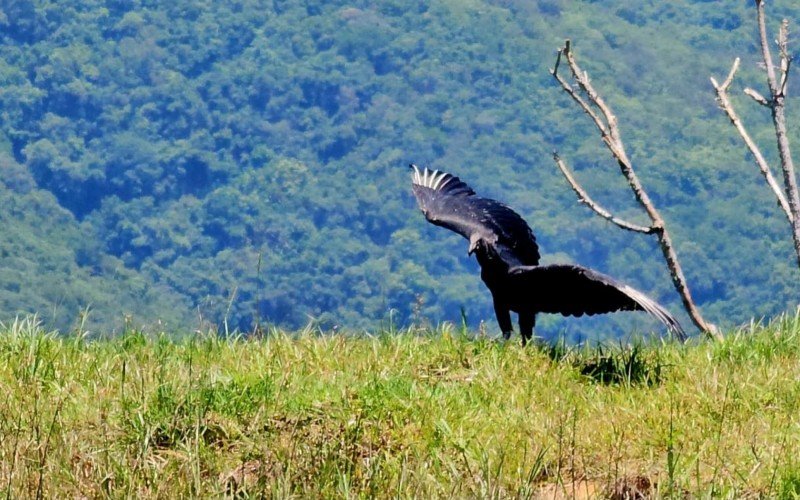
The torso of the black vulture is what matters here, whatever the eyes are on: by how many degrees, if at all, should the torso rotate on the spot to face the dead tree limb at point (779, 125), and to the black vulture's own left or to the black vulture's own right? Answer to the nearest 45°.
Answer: approximately 180°

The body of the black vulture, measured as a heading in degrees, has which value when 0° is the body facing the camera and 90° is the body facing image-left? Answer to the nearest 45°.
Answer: approximately 45°

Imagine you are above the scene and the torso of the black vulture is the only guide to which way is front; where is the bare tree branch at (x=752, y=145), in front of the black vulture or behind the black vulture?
behind
